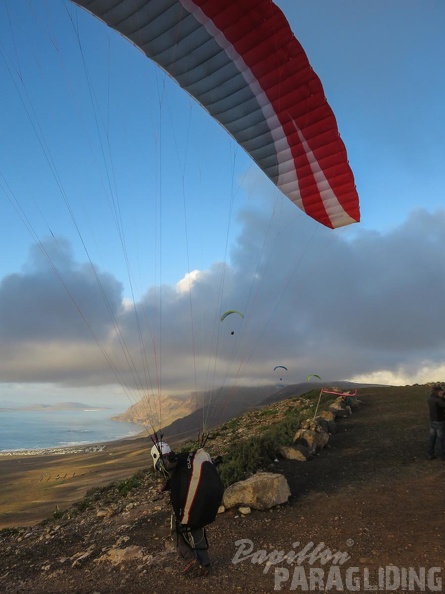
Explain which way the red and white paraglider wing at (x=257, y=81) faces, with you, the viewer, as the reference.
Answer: facing away from the viewer and to the left of the viewer
